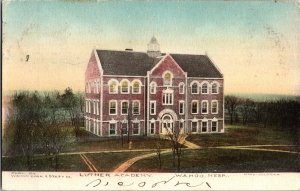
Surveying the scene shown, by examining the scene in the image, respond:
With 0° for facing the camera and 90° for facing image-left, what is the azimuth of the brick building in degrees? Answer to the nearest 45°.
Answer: approximately 0°

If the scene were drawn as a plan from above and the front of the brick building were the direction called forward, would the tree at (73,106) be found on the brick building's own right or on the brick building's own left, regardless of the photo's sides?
on the brick building's own right

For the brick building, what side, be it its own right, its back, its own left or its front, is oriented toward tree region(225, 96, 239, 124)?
left
